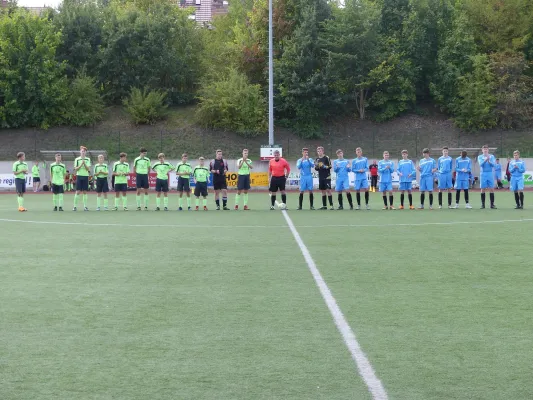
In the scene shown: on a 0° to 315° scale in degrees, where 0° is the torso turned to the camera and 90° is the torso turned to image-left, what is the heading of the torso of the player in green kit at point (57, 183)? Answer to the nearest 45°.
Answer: approximately 0°

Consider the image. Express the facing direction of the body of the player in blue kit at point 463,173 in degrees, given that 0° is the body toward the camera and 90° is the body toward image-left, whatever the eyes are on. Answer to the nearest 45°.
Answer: approximately 0°

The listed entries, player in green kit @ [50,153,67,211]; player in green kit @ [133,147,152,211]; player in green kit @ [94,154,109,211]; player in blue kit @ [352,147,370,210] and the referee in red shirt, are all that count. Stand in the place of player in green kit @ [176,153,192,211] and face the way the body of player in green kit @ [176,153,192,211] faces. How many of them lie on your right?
3

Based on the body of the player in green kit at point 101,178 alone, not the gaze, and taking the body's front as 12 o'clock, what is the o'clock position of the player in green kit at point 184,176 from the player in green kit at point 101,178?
the player in green kit at point 184,176 is roughly at 9 o'clock from the player in green kit at point 101,178.

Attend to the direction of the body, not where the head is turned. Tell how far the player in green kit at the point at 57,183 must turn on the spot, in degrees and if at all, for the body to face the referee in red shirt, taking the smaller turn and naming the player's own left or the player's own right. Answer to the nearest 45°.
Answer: approximately 90° to the player's own left

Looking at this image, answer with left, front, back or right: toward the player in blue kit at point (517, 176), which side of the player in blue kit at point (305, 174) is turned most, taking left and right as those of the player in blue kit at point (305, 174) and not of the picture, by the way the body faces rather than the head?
left

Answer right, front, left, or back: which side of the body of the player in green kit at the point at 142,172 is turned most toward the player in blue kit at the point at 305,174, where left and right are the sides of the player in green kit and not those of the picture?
left
